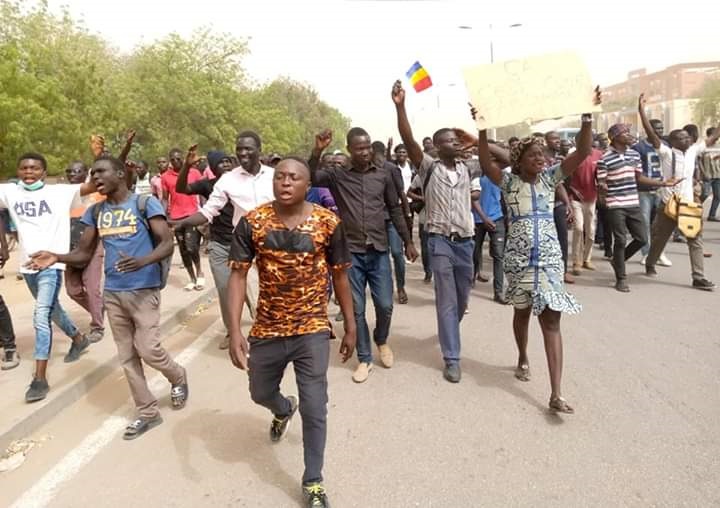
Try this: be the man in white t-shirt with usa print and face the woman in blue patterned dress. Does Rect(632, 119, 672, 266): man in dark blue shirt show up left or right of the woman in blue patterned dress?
left

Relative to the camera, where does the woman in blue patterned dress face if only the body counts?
toward the camera

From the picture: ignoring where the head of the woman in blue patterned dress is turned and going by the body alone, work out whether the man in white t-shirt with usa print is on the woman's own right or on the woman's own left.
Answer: on the woman's own right

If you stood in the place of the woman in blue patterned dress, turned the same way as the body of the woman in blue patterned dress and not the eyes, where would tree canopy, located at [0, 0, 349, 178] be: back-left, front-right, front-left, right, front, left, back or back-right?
back-right

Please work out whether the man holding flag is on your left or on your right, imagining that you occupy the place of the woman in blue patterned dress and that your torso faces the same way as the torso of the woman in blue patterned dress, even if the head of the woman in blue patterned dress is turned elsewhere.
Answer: on your right

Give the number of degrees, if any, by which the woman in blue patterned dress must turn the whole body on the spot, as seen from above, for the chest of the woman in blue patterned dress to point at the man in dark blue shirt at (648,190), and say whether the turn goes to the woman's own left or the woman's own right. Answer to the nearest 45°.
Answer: approximately 180°
